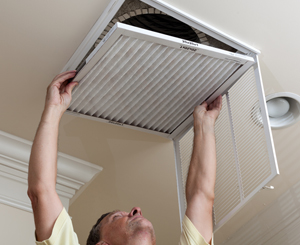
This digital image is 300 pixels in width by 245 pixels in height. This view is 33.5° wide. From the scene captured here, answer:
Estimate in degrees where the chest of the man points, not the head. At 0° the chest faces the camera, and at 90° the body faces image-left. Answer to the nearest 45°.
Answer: approximately 315°

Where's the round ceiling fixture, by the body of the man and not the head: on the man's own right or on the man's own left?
on the man's own left
